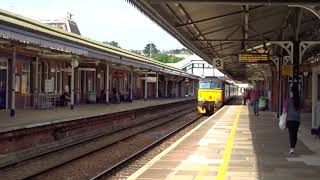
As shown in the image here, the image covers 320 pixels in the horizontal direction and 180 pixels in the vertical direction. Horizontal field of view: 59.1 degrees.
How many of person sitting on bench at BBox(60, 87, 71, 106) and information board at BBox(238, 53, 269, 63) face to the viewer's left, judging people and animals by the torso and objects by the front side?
0

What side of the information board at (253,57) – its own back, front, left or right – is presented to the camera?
front

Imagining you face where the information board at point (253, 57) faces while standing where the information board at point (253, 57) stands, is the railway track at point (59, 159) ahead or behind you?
ahead

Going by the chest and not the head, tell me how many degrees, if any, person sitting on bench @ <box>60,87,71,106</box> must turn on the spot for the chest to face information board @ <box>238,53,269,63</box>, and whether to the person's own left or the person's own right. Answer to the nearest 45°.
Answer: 0° — they already face it

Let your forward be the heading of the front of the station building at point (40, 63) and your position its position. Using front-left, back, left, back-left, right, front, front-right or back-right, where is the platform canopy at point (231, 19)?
front

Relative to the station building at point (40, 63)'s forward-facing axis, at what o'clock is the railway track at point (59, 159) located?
The railway track is roughly at 1 o'clock from the station building.

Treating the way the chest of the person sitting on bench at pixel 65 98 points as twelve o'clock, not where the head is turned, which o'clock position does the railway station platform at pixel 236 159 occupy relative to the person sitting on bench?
The railway station platform is roughly at 1 o'clock from the person sitting on bench.

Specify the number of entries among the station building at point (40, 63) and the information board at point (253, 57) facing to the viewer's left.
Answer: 0

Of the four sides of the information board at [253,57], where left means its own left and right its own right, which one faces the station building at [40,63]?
right

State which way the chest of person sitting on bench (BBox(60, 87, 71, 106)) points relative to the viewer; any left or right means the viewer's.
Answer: facing the viewer and to the right of the viewer
